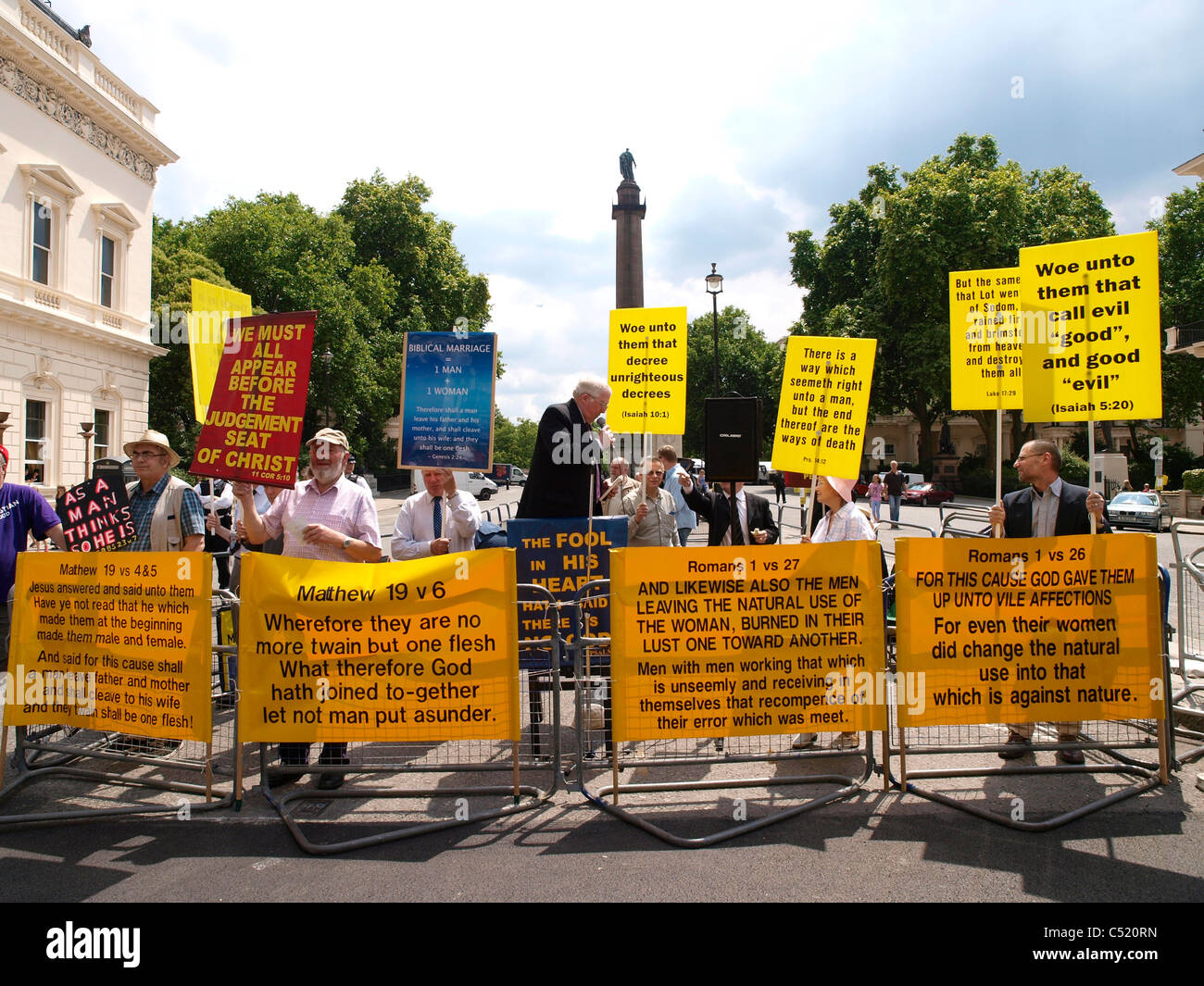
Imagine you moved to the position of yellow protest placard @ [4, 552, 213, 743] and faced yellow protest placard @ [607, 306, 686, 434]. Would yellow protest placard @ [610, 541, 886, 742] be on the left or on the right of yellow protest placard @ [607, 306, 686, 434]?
right

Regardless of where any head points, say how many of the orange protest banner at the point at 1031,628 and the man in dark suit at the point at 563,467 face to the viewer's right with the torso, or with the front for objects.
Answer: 1

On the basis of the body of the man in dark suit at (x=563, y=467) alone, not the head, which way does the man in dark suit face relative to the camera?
to the viewer's right

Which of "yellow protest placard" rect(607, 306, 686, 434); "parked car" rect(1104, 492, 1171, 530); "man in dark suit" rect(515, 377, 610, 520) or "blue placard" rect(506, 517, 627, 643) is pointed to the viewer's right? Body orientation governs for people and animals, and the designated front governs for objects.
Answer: the man in dark suit

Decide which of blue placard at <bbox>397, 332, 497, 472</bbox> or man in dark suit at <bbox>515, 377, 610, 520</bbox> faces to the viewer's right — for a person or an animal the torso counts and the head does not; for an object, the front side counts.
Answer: the man in dark suit

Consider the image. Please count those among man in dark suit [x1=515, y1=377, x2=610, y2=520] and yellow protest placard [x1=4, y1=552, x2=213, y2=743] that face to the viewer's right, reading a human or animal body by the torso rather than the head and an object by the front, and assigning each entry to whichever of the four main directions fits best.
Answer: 1

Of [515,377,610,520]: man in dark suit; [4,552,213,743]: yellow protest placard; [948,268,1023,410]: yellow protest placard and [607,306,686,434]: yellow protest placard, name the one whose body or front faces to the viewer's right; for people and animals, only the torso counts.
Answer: the man in dark suit

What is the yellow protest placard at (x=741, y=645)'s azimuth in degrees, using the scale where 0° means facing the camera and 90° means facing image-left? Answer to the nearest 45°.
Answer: approximately 0°

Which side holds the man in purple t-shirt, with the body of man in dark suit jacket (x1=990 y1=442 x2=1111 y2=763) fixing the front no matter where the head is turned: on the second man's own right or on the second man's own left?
on the second man's own right

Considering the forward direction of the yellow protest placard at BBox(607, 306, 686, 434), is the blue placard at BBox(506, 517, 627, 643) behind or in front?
in front
